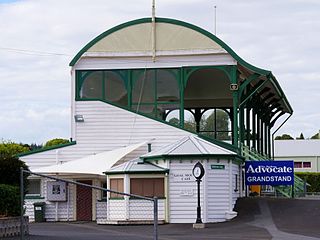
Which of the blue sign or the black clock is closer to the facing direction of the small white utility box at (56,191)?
the black clock

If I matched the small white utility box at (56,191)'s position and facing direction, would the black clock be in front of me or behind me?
in front

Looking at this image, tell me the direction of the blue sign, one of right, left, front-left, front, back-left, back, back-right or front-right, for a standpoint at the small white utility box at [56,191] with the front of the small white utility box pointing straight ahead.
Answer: left

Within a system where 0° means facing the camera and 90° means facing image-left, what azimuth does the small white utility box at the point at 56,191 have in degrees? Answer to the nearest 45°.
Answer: approximately 0°

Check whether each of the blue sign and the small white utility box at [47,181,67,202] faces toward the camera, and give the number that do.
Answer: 2

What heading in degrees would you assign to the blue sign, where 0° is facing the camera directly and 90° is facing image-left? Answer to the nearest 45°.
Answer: approximately 0°

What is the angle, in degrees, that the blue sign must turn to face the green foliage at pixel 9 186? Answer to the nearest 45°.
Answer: approximately 45° to its right
